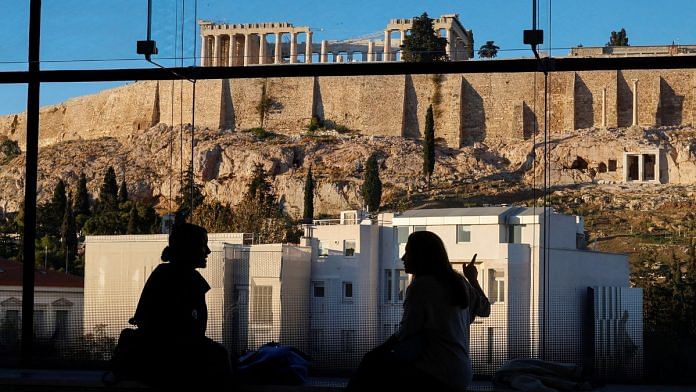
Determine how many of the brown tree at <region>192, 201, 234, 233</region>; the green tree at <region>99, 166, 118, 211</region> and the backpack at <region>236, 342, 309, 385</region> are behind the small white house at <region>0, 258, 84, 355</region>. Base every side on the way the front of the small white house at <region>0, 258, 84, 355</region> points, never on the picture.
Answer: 2

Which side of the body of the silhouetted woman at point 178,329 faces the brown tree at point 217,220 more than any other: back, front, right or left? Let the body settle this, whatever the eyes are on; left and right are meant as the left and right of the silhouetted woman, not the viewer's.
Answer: left

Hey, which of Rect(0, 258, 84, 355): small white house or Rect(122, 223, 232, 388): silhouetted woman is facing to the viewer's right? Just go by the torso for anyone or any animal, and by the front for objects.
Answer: the silhouetted woman

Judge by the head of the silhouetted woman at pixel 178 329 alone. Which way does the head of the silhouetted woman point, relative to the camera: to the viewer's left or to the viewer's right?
to the viewer's right

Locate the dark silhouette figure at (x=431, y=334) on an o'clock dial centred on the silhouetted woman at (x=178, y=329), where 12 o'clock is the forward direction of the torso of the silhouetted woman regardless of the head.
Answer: The dark silhouette figure is roughly at 1 o'clock from the silhouetted woman.

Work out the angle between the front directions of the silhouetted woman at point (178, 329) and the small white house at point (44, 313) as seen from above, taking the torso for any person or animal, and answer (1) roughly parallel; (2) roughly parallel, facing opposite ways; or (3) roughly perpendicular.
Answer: roughly perpendicular

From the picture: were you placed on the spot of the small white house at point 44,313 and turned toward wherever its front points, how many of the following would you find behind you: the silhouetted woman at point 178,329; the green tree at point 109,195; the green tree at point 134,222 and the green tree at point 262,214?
3

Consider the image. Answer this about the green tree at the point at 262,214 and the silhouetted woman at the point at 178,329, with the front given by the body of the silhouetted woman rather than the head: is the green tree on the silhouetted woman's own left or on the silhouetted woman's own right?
on the silhouetted woman's own left

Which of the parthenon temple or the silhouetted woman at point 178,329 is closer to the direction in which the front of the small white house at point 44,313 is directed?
the silhouetted woman

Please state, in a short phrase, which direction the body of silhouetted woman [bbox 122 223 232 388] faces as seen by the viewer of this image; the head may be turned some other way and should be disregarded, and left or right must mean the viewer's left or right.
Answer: facing to the right of the viewer

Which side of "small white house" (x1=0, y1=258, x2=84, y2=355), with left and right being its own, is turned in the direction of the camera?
front

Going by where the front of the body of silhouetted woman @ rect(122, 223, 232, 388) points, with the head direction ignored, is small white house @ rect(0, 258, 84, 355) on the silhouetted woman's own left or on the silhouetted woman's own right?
on the silhouetted woman's own left
